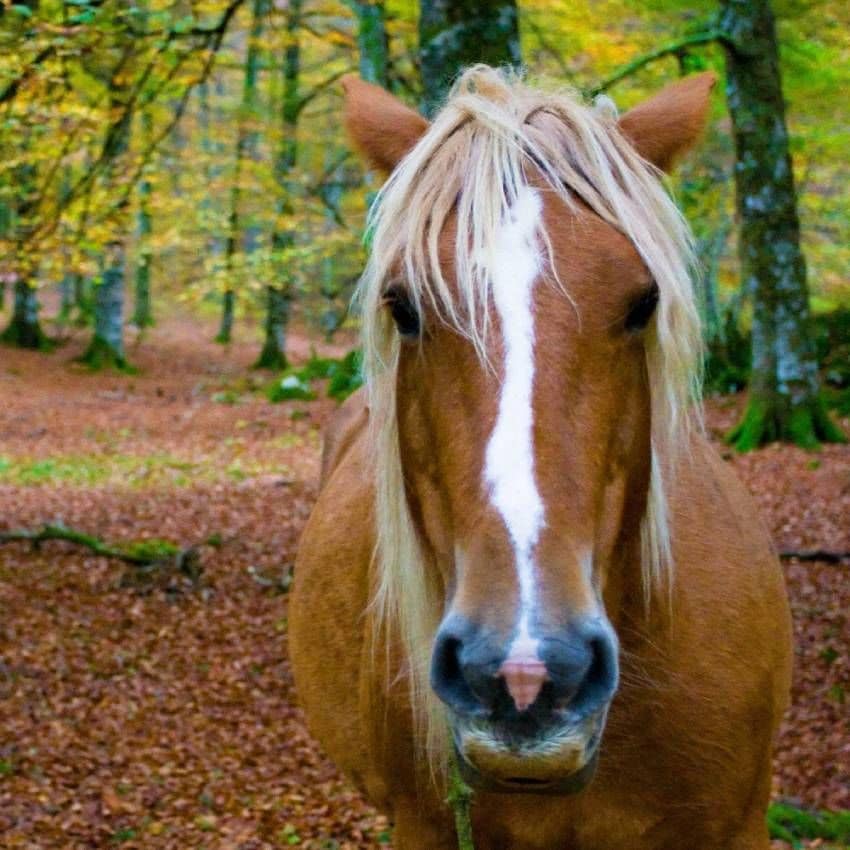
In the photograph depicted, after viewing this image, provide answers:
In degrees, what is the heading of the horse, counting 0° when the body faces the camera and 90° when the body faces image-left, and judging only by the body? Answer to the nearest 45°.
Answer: approximately 0°

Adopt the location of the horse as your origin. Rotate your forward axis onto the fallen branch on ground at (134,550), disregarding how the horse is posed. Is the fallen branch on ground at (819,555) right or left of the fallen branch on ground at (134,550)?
right

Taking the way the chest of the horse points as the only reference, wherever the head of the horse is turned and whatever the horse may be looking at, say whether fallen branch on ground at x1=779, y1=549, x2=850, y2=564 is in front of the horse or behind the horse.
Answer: behind

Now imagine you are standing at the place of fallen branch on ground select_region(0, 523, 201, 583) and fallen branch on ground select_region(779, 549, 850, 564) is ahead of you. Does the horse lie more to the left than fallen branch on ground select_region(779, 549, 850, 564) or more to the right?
right
